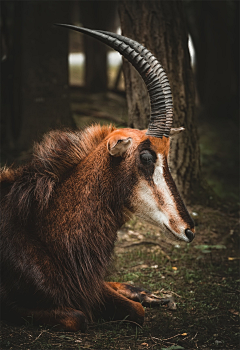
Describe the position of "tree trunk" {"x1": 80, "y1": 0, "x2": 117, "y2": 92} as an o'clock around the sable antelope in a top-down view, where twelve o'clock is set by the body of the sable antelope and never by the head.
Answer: The tree trunk is roughly at 9 o'clock from the sable antelope.

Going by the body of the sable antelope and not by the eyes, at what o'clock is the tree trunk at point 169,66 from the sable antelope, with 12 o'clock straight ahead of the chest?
The tree trunk is roughly at 10 o'clock from the sable antelope.

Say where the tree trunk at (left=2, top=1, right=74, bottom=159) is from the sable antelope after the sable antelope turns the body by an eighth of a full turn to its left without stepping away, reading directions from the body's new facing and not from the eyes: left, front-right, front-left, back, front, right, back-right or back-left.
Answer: front-left

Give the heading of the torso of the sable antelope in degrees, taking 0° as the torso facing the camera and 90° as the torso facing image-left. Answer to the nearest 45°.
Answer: approximately 270°
